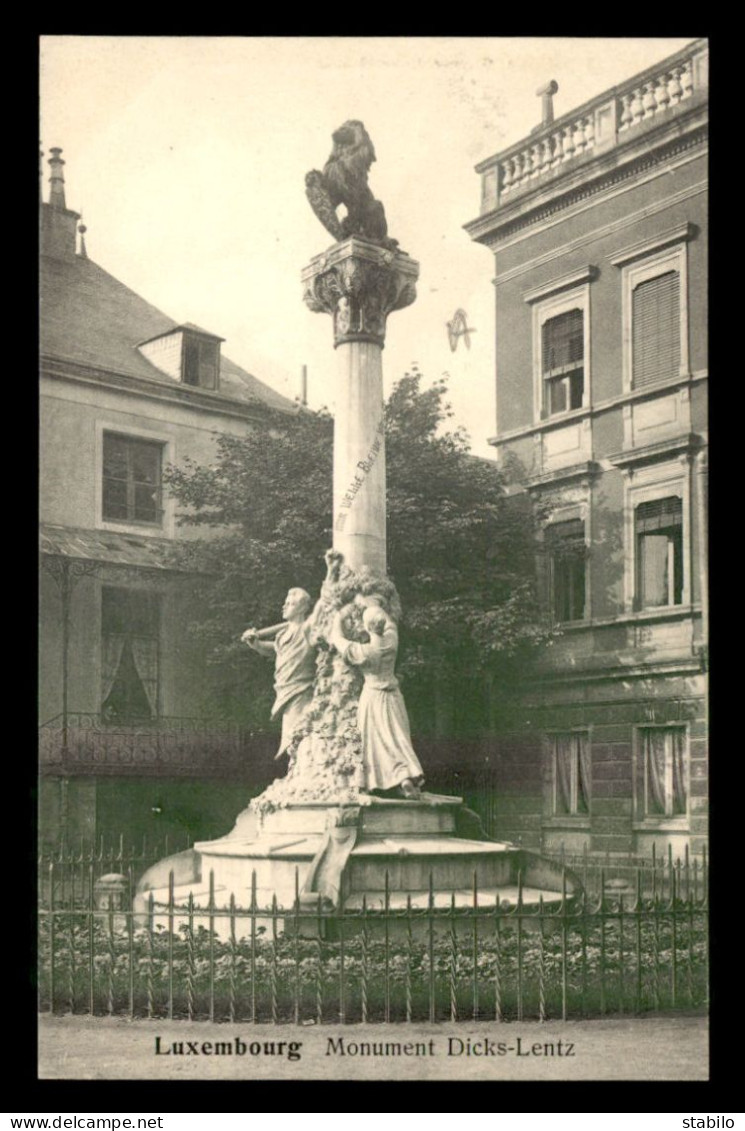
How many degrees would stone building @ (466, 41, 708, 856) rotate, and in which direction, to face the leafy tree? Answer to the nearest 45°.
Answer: approximately 45° to its right

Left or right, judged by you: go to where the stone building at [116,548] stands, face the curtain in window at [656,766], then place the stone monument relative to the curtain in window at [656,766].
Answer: right

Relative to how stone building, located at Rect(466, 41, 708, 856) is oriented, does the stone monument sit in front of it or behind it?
in front

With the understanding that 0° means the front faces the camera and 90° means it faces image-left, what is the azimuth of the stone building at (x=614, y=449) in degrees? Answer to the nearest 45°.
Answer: approximately 45°
